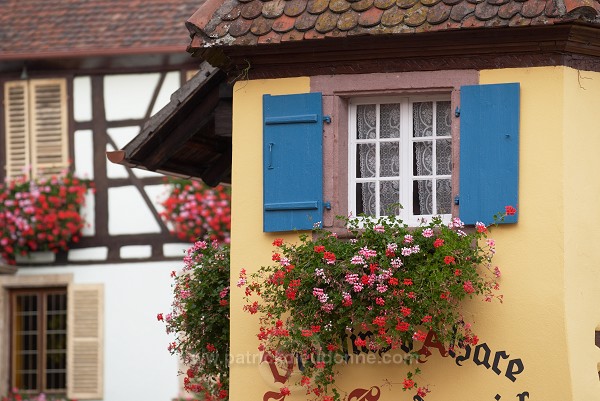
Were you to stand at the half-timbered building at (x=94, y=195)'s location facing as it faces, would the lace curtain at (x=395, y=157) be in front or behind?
in front

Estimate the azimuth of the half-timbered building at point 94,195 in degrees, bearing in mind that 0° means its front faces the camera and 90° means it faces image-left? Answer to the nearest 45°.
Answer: approximately 0°

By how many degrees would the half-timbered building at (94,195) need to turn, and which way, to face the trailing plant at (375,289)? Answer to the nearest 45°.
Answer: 0° — it already faces it

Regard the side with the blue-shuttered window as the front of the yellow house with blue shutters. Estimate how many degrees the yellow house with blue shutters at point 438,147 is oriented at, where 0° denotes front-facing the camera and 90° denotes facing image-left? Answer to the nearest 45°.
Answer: approximately 0°

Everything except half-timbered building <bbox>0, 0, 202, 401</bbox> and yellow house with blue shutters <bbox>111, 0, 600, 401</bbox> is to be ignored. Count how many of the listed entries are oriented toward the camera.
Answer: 2
